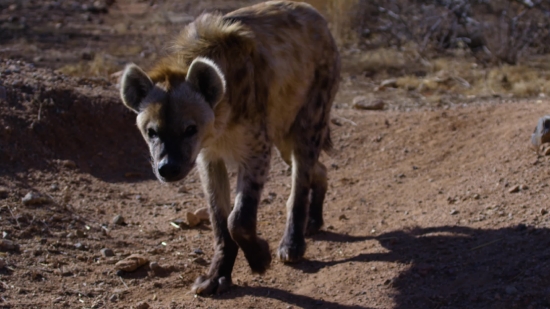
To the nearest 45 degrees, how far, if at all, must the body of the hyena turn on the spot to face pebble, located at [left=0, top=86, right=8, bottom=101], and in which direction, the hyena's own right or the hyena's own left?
approximately 90° to the hyena's own right

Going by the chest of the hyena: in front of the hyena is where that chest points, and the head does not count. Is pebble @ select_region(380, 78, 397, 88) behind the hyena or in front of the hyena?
behind

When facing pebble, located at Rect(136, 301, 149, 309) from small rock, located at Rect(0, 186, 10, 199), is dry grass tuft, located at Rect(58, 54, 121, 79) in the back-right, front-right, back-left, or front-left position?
back-left

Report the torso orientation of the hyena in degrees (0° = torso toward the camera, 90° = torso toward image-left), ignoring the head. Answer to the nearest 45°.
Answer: approximately 45°

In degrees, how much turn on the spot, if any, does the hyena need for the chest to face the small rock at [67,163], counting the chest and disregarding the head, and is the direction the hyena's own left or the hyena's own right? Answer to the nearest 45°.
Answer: approximately 90° to the hyena's own right

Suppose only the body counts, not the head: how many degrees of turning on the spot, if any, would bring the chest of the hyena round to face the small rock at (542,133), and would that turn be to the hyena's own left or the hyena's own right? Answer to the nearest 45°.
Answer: approximately 135° to the hyena's own left

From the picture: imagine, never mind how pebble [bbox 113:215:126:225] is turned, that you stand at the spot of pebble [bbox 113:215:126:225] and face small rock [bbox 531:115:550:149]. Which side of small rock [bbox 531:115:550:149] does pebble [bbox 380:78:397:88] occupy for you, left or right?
left
